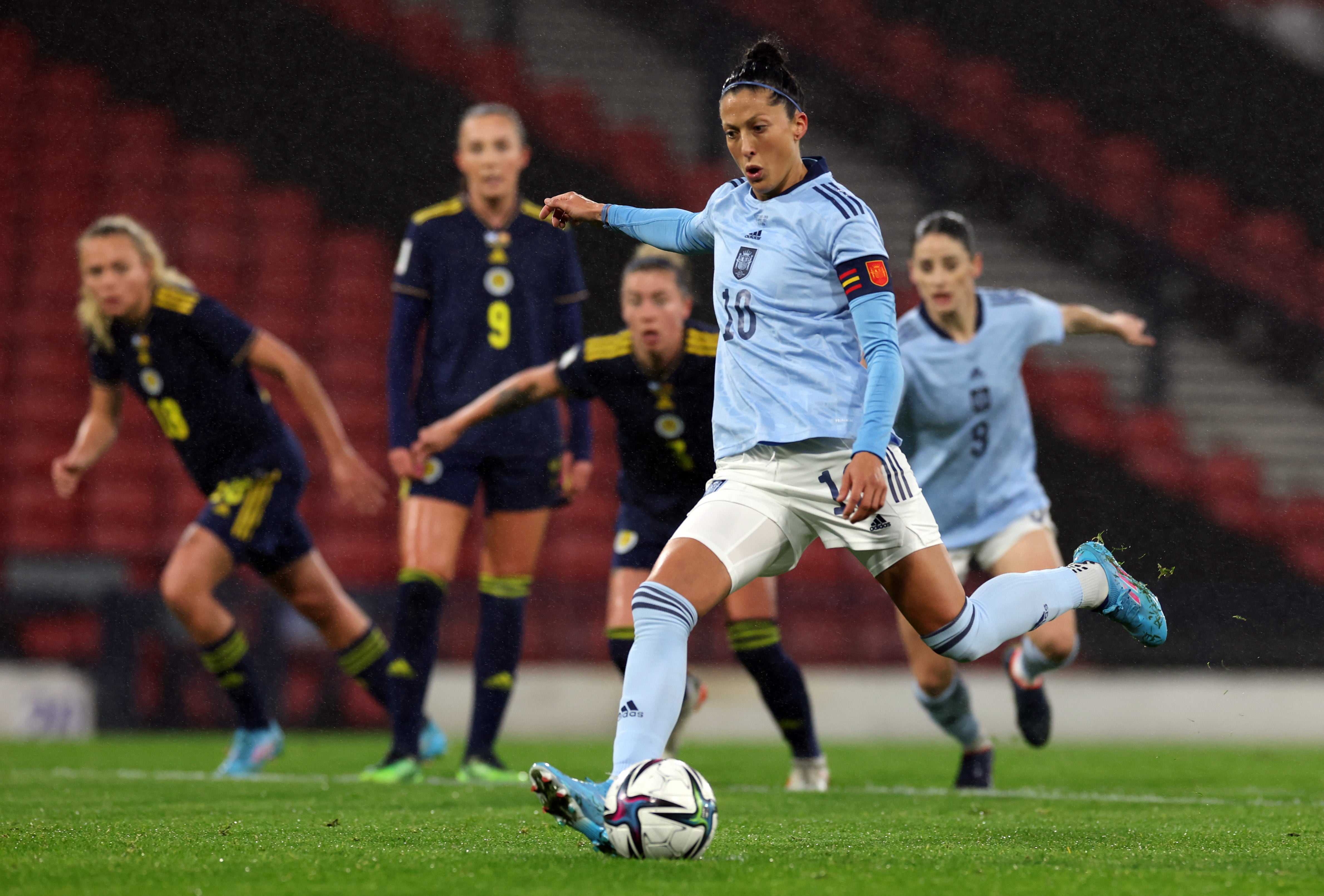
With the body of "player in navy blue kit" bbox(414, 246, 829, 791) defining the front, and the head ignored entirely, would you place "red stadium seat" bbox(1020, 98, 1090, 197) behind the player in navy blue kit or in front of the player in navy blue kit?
behind

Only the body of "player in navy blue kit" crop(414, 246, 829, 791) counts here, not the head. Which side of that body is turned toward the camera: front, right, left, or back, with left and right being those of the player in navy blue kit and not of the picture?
front

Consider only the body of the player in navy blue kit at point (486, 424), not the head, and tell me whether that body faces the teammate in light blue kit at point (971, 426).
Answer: no

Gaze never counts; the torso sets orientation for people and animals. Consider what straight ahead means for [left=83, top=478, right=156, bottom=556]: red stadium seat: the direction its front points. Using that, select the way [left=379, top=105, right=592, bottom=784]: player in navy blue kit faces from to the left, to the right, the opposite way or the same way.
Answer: the same way

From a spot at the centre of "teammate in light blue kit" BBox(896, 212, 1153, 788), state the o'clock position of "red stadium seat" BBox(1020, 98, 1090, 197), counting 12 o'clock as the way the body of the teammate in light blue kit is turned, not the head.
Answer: The red stadium seat is roughly at 6 o'clock from the teammate in light blue kit.

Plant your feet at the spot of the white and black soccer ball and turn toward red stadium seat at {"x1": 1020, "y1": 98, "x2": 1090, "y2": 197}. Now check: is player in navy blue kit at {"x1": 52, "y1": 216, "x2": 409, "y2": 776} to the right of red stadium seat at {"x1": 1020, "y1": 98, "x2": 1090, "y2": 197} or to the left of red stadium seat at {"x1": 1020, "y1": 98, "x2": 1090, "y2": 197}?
left

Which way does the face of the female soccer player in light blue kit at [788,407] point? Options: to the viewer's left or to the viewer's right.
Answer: to the viewer's left

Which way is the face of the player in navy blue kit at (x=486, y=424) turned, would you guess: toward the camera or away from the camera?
toward the camera

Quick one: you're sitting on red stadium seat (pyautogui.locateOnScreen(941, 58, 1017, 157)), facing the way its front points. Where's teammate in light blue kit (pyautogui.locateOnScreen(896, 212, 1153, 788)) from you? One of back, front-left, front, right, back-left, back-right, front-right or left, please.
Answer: front-left

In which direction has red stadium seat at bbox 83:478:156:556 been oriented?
toward the camera

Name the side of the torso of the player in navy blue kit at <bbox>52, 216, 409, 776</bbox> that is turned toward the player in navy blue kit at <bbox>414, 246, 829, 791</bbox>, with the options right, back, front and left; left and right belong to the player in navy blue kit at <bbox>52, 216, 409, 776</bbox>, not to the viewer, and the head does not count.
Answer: left

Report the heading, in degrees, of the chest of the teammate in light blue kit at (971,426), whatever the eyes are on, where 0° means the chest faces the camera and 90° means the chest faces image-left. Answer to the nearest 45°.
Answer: approximately 0°

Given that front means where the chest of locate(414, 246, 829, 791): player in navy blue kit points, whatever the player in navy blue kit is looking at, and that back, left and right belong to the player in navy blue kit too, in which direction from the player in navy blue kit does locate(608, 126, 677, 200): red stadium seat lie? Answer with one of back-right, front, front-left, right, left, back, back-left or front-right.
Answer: back

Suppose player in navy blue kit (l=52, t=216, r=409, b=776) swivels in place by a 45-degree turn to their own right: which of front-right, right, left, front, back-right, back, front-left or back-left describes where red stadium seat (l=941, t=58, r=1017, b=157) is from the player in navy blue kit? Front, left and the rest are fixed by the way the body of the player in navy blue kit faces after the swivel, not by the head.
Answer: back-right

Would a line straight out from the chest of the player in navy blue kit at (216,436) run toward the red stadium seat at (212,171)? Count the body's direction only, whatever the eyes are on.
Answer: no

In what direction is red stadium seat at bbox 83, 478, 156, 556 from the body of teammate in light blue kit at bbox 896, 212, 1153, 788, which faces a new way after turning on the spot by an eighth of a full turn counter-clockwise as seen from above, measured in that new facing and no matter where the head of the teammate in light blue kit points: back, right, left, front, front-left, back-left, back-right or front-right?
back
